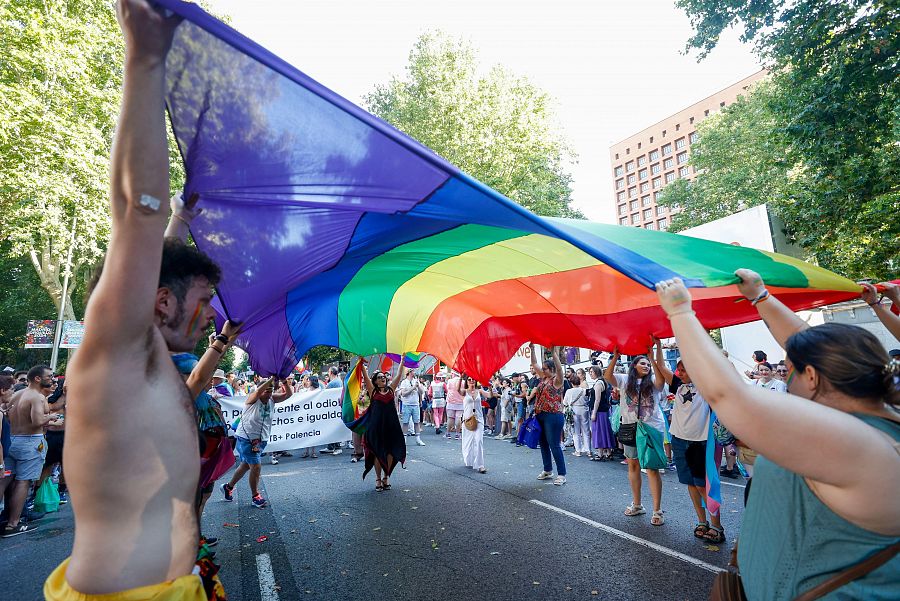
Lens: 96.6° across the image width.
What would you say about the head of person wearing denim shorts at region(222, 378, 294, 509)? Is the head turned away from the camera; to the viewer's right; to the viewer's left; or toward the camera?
toward the camera

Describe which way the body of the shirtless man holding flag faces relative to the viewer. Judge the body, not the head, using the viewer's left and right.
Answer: facing to the right of the viewer

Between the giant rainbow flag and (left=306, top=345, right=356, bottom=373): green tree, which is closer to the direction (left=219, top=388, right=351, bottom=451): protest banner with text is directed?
the giant rainbow flag

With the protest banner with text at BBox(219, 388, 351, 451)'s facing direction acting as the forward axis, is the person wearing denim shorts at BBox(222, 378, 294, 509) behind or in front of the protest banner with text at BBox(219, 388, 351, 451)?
in front

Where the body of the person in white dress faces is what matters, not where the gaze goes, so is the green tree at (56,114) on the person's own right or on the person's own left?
on the person's own right

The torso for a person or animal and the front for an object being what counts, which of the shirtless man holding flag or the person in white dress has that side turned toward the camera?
the person in white dress

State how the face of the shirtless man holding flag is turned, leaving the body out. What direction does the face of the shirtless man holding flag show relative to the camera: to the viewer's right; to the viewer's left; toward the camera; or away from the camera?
to the viewer's right

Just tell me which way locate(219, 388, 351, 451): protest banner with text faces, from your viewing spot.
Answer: facing the viewer

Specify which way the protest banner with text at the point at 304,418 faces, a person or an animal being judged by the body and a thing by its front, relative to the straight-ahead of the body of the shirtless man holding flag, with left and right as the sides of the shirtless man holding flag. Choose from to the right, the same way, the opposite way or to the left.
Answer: to the right

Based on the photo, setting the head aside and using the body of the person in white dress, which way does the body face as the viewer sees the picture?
toward the camera

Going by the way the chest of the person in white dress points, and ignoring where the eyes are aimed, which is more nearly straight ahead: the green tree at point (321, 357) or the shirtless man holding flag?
the shirtless man holding flag

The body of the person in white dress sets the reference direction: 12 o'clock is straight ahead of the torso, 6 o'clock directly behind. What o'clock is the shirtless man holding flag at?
The shirtless man holding flag is roughly at 12 o'clock from the person in white dress.
